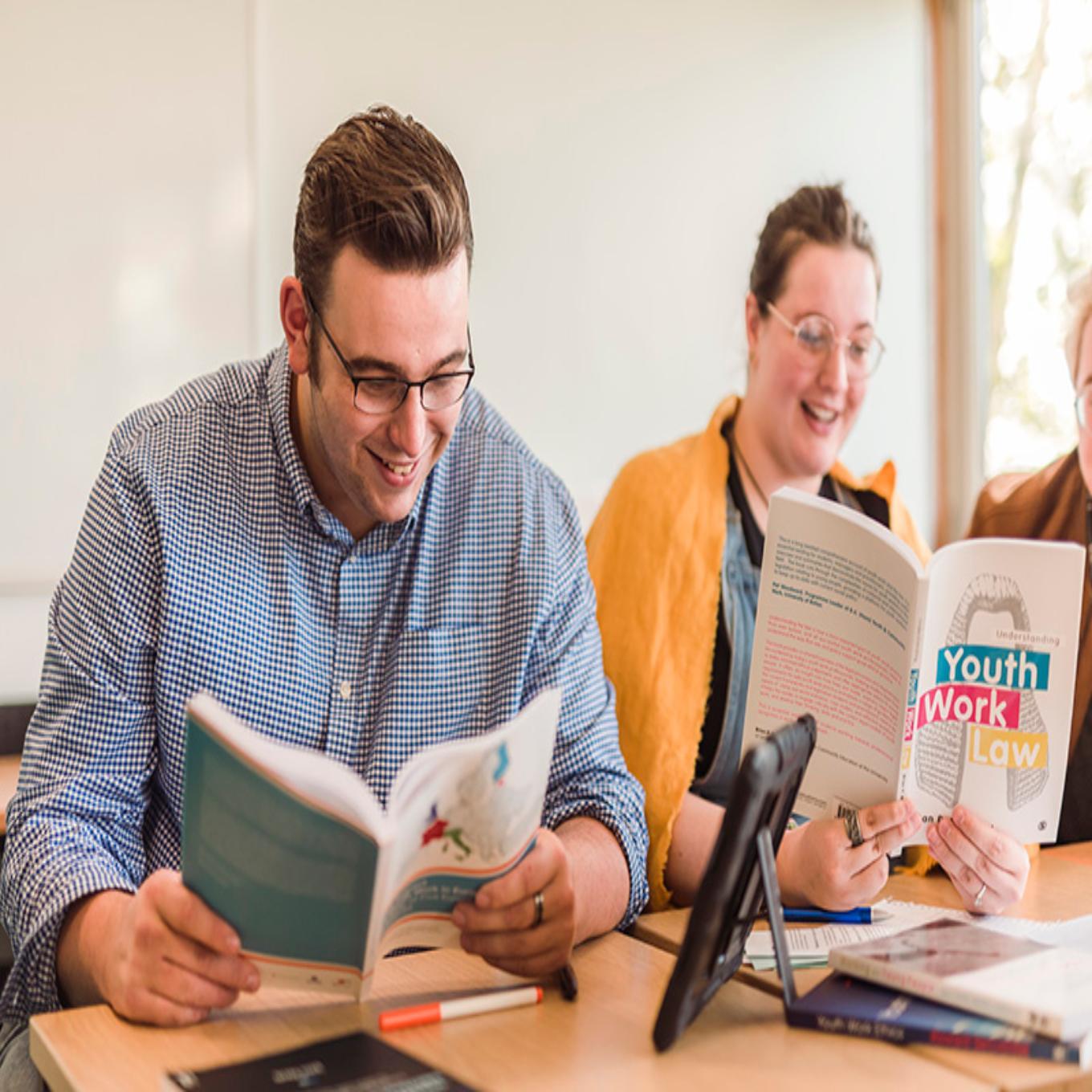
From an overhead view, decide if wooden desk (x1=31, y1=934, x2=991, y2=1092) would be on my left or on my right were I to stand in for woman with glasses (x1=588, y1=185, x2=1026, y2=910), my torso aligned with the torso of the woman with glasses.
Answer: on my right

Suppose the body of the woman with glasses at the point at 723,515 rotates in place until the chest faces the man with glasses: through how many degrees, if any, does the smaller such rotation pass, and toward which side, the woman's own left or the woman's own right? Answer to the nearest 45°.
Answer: approximately 90° to the woman's own right

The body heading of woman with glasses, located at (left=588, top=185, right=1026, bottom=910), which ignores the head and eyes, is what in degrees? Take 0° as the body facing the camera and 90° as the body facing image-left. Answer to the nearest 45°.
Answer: approximately 315°

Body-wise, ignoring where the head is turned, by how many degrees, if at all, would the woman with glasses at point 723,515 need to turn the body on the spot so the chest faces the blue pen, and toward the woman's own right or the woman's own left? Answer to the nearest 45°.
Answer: approximately 45° to the woman's own right

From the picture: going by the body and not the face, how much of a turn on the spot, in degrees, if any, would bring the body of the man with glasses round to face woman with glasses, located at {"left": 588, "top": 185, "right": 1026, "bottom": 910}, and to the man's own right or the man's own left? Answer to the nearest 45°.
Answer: approximately 135° to the man's own left

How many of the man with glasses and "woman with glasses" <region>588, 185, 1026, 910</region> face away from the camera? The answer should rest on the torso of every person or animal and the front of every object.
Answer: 0

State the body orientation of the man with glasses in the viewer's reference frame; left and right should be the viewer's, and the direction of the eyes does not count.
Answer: facing the viewer

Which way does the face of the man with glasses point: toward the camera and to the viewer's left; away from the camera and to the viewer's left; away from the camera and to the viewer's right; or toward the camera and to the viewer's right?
toward the camera and to the viewer's right

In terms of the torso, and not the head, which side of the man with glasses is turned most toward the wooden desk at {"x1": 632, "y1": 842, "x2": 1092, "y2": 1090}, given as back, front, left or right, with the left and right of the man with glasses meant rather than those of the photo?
left
